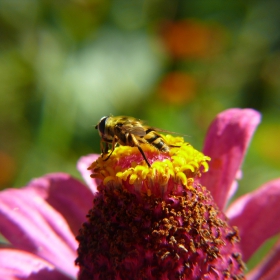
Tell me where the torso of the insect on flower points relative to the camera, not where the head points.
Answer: to the viewer's left
